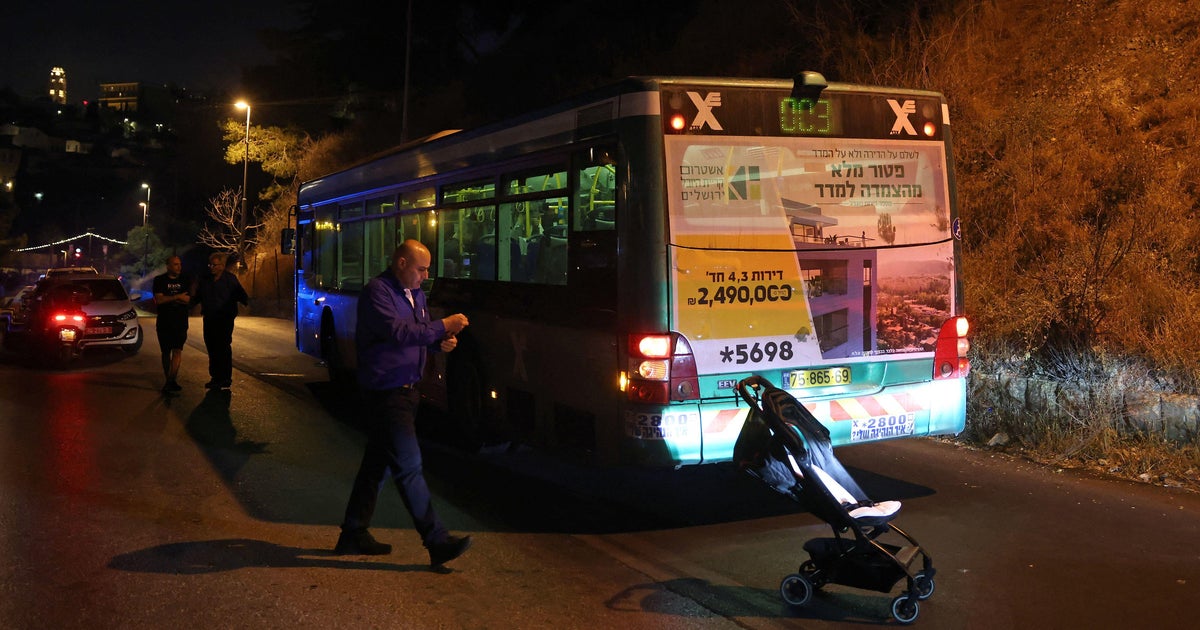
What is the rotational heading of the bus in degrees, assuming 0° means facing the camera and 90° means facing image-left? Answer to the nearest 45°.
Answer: approximately 135°

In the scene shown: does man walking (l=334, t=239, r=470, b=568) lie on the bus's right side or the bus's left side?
on its left

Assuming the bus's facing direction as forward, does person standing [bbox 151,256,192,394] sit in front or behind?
in front

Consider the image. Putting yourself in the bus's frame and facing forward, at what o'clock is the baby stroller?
The baby stroller is roughly at 7 o'clock from the bus.

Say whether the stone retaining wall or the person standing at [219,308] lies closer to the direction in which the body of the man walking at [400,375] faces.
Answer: the stone retaining wall

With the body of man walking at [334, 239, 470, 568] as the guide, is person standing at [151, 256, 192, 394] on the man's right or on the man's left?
on the man's left

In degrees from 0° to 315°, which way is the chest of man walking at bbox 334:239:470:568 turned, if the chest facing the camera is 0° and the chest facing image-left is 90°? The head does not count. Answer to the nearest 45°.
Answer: approximately 270°

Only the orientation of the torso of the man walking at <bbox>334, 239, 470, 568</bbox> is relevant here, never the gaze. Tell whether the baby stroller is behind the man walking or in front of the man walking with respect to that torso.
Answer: in front

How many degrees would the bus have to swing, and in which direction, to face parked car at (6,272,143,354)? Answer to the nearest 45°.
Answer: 0° — it already faces it
